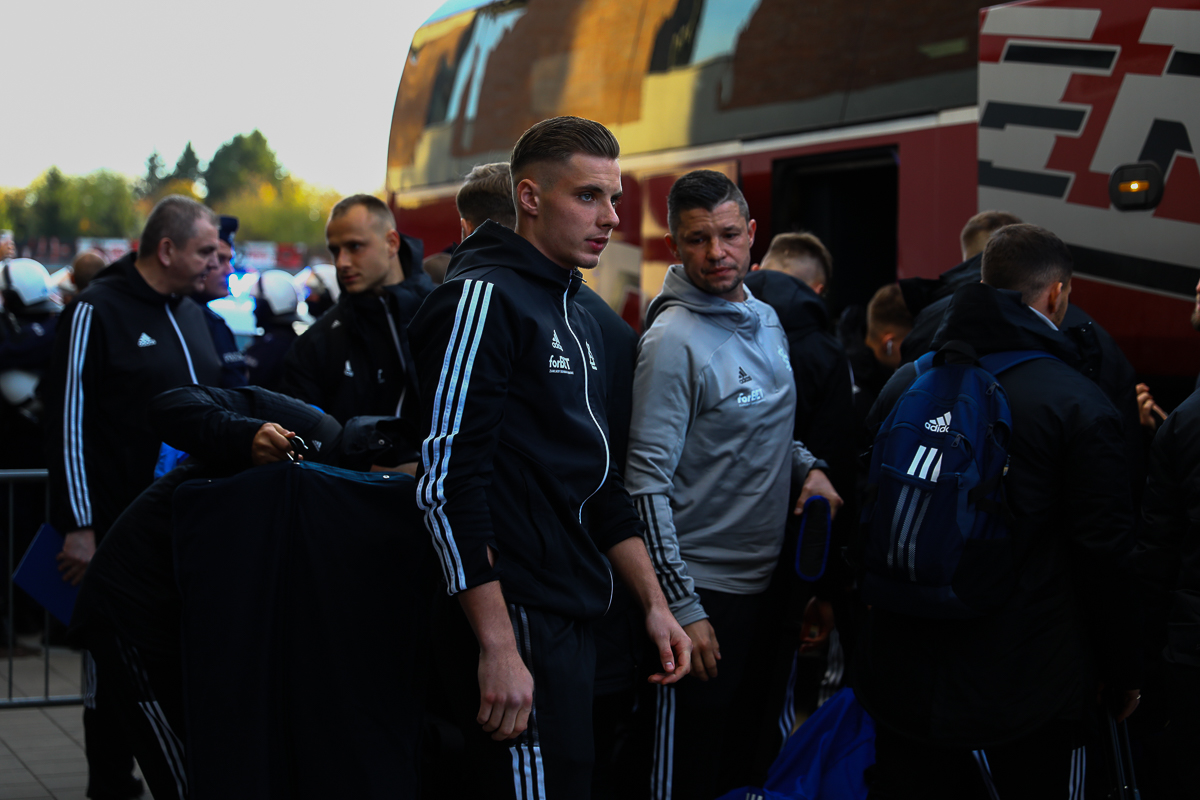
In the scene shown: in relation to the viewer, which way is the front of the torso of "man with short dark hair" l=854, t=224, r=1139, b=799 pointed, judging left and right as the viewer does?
facing away from the viewer and to the right of the viewer

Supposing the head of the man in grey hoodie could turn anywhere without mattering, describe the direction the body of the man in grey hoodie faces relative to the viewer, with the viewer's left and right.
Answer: facing the viewer and to the right of the viewer

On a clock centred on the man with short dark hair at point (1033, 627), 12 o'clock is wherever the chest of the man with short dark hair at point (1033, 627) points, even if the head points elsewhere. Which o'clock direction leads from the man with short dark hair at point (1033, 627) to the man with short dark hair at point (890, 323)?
the man with short dark hair at point (890, 323) is roughly at 10 o'clock from the man with short dark hair at point (1033, 627).

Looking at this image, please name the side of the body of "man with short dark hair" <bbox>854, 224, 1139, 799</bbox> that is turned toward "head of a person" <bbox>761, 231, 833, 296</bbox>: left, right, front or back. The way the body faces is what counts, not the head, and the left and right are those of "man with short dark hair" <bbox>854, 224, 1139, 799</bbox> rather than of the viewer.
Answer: left

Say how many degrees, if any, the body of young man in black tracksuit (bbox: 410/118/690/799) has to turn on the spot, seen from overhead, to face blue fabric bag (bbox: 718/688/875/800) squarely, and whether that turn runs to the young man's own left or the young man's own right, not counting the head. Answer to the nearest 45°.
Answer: approximately 90° to the young man's own left

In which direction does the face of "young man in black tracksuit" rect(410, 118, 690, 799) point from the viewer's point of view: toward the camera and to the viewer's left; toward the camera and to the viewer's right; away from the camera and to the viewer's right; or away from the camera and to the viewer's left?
toward the camera and to the viewer's right

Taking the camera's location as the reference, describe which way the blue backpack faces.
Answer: facing the viewer and to the left of the viewer

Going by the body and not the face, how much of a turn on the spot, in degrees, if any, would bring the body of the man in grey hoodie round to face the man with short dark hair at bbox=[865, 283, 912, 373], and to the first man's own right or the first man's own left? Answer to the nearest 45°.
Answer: approximately 135° to the first man's own left

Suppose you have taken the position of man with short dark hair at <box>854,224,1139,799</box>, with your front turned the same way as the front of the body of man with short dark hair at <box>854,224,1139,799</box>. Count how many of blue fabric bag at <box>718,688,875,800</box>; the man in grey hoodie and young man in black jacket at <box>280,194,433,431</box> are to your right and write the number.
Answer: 0

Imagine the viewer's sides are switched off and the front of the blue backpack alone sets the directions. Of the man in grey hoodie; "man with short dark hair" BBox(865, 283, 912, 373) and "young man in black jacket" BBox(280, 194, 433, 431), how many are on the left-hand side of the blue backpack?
0

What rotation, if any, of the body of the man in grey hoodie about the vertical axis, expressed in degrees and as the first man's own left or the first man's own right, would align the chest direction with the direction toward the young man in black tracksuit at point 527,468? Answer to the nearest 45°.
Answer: approximately 45° to the first man's own right

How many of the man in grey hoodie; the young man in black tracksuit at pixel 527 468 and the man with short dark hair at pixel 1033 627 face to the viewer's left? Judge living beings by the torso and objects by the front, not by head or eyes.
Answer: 0
